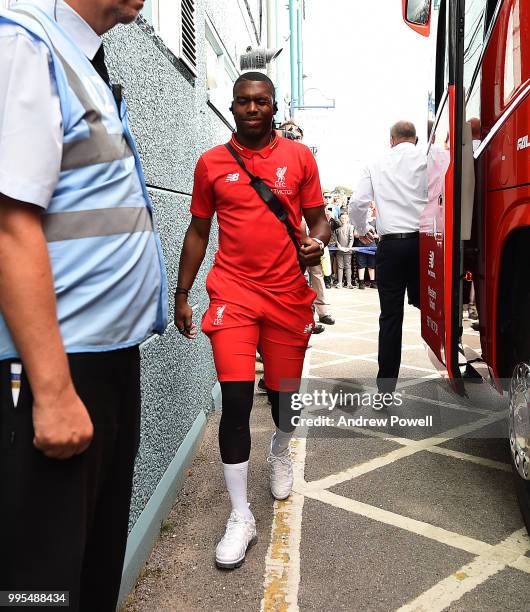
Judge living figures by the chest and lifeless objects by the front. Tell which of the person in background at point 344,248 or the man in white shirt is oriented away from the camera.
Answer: the man in white shirt

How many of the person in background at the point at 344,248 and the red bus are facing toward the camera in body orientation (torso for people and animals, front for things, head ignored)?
1

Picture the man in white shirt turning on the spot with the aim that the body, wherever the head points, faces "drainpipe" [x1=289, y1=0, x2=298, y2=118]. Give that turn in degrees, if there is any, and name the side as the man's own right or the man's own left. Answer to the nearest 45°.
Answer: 0° — they already face it

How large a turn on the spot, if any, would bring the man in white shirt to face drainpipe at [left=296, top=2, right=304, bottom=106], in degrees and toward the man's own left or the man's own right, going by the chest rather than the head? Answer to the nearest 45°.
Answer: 0° — they already face it

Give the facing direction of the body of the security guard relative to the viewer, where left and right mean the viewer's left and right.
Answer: facing to the right of the viewer

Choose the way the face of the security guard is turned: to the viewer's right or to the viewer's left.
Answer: to the viewer's right

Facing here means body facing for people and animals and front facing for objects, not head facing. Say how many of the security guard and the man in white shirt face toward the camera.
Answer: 0

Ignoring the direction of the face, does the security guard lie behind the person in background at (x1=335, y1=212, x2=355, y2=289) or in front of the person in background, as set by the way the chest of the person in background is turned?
in front

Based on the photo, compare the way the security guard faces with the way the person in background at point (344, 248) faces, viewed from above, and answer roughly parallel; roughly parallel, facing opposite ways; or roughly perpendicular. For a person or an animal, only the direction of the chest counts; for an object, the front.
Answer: roughly perpendicular

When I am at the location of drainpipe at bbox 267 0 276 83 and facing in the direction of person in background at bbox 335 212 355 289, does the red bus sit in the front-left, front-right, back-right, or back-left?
back-right

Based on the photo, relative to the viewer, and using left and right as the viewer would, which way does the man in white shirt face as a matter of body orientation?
facing away from the viewer

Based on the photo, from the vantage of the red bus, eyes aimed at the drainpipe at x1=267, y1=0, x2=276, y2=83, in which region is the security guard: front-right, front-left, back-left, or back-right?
back-left
